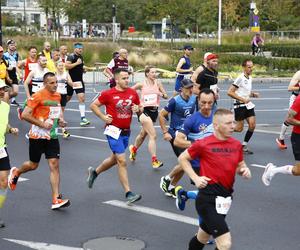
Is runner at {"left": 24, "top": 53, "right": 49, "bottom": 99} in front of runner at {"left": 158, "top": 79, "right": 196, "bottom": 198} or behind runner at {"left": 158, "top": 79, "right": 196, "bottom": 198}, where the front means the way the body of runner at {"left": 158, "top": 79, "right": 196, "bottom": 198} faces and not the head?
behind

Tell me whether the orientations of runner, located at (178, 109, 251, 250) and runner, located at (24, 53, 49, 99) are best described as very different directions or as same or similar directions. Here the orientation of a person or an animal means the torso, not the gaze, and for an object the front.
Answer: same or similar directions

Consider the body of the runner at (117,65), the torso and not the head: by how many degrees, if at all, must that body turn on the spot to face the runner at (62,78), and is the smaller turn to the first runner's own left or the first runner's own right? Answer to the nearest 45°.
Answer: approximately 90° to the first runner's own right

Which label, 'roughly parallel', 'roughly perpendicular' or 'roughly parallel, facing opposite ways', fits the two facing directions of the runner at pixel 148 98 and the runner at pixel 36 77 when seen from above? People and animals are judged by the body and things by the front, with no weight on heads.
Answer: roughly parallel

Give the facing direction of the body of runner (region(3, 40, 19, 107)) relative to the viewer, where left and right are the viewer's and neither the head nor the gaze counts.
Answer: facing the viewer and to the right of the viewer

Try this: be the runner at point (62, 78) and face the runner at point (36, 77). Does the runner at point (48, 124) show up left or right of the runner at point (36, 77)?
left

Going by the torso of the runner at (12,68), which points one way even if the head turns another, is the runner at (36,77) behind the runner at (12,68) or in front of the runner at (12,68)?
in front
